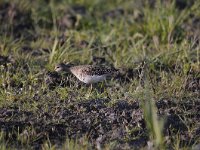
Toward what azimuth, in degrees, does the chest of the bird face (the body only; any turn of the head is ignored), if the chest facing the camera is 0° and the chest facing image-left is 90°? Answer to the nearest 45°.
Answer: approximately 90°
